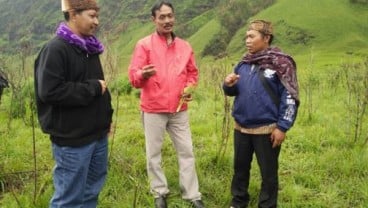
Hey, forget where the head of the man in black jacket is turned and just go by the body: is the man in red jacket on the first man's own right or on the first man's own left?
on the first man's own left

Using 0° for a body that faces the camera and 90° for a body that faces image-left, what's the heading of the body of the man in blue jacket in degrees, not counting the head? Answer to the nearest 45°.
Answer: approximately 45°

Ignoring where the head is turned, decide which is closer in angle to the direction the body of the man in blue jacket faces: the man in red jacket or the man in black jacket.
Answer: the man in black jacket

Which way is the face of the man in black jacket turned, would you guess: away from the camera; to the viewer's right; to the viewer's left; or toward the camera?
to the viewer's right

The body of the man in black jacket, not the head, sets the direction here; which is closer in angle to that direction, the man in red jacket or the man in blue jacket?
the man in blue jacket

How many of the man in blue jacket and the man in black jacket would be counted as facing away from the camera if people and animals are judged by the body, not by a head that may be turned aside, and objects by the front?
0

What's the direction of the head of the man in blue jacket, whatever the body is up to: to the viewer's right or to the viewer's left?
to the viewer's left

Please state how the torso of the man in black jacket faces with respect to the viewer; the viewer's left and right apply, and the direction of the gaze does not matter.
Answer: facing the viewer and to the right of the viewer

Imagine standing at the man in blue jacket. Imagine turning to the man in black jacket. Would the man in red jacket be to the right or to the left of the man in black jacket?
right

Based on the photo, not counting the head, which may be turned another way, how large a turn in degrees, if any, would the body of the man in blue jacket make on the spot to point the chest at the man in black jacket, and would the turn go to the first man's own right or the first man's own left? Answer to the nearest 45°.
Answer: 0° — they already face them

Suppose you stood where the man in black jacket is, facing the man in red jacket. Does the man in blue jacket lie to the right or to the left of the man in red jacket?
right

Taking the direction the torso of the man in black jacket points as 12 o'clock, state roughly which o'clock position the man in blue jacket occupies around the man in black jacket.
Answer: The man in blue jacket is roughly at 10 o'clock from the man in black jacket.
